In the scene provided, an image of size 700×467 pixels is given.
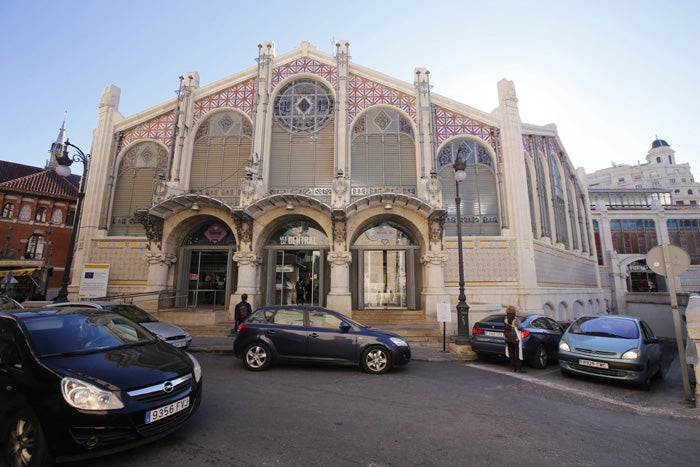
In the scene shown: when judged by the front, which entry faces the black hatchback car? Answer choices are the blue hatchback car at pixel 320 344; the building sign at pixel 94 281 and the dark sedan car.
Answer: the building sign

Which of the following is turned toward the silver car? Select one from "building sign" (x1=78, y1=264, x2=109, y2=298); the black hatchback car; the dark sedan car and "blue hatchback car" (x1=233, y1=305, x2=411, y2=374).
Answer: the building sign

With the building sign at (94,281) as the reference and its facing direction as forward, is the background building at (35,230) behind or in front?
behind

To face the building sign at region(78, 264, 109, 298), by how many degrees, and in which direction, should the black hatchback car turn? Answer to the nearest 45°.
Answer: approximately 135° to its left

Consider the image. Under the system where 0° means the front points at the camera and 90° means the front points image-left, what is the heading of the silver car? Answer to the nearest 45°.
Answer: approximately 315°

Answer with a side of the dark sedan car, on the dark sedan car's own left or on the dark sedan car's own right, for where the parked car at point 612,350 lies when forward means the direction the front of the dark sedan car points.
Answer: on the dark sedan car's own right

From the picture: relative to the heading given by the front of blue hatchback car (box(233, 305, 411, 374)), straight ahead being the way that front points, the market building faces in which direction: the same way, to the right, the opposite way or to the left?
to the right

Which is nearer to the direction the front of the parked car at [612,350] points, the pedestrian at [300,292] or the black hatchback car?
the black hatchback car

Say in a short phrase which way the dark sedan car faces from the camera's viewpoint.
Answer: facing away from the viewer and to the right of the viewer

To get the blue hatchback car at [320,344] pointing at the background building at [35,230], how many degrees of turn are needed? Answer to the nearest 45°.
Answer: approximately 135° to its left

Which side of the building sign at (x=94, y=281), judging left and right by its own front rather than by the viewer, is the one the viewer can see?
front

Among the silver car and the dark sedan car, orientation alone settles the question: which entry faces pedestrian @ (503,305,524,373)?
the silver car

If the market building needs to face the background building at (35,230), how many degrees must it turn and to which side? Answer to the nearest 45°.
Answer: approximately 135° to its right

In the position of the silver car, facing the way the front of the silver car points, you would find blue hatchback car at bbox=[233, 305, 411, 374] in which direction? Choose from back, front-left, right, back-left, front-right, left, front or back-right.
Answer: front

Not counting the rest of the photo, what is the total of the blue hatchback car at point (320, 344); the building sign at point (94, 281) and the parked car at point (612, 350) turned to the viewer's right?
1

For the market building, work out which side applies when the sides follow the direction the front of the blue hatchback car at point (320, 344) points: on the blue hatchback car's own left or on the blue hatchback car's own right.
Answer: on the blue hatchback car's own left

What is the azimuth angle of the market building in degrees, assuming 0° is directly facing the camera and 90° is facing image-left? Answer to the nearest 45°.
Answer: approximately 0°
